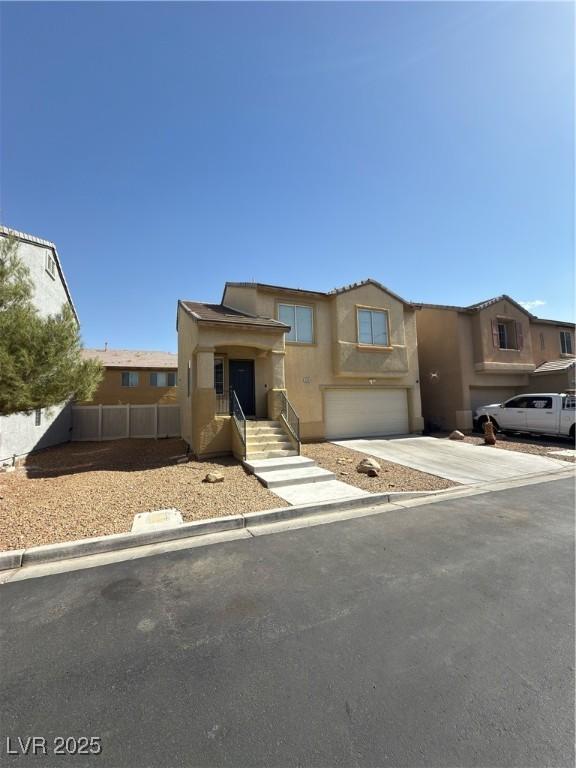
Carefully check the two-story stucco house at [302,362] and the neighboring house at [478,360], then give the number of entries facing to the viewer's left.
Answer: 0

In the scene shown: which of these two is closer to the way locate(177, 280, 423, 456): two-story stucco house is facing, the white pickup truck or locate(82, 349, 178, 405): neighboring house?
the white pickup truck

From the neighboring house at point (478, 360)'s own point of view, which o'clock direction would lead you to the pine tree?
The pine tree is roughly at 2 o'clock from the neighboring house.

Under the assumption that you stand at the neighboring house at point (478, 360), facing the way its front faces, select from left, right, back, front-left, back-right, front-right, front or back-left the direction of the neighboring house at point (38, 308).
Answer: right

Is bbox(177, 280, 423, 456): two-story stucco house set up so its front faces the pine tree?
no

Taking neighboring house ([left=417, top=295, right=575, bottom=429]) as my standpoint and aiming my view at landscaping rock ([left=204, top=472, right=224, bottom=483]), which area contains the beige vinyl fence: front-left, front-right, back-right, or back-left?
front-right

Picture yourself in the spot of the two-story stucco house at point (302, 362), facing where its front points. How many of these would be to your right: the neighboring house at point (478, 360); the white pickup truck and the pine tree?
1

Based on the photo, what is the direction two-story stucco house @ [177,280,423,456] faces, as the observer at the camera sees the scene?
facing the viewer and to the right of the viewer

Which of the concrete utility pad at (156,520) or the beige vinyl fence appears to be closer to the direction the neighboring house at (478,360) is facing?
the concrete utility pad

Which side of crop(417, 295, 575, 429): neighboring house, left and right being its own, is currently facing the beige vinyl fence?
right

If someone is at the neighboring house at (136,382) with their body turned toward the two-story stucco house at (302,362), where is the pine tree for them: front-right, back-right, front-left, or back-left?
front-right

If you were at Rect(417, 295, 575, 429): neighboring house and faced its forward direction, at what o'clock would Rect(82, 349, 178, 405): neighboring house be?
Rect(82, 349, 178, 405): neighboring house is roughly at 4 o'clock from Rect(417, 295, 575, 429): neighboring house.

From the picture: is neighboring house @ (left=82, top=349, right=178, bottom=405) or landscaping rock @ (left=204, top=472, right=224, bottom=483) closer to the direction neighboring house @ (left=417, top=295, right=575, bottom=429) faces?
the landscaping rock

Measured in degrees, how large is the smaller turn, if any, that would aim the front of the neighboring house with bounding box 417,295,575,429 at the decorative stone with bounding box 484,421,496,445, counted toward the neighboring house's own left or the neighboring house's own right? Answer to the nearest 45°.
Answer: approximately 45° to the neighboring house's own right

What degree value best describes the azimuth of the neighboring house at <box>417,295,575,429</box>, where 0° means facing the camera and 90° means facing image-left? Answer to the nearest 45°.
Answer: approximately 315°

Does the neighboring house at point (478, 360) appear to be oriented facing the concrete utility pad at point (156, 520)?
no

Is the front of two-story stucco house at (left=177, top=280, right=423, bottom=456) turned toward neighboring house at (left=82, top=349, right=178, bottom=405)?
no

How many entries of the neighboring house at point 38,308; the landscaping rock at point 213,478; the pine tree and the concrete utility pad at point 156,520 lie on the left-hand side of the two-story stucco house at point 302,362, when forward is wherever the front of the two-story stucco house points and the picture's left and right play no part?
0
